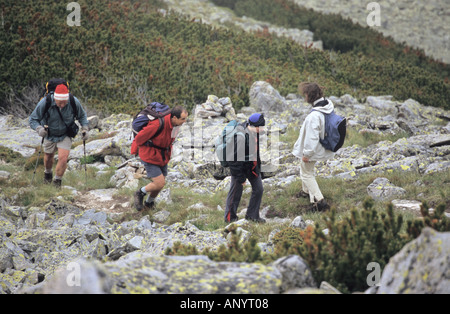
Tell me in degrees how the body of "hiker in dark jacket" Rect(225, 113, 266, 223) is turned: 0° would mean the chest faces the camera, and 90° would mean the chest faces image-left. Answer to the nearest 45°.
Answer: approximately 270°

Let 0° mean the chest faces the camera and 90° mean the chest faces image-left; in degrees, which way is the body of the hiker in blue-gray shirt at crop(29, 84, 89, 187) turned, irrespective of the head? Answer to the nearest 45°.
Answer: approximately 0°

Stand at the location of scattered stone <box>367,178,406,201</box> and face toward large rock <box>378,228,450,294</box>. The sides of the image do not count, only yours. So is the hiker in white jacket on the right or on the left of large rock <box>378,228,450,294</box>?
right

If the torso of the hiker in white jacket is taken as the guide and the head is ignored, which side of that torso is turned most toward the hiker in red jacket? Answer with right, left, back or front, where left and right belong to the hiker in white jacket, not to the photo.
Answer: front

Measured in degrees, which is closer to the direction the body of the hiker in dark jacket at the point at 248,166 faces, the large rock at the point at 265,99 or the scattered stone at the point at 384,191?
the scattered stone

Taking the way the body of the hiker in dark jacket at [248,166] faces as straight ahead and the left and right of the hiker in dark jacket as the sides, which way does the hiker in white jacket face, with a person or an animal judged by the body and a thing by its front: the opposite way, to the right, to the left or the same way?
the opposite way

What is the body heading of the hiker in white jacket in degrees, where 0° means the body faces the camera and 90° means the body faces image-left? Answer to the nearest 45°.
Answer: approximately 90°

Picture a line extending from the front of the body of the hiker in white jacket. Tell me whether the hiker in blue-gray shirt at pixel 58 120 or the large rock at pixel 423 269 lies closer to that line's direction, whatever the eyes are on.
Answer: the hiker in blue-gray shirt

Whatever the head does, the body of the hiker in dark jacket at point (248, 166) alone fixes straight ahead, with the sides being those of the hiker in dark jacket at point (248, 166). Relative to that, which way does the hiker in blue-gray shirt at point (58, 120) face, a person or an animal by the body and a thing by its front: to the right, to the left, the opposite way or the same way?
to the right

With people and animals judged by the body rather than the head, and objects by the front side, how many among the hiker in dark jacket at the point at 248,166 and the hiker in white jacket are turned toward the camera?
0

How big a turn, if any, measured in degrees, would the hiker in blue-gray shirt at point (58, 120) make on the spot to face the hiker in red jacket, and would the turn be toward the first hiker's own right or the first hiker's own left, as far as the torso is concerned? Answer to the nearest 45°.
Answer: approximately 45° to the first hiker's own left
